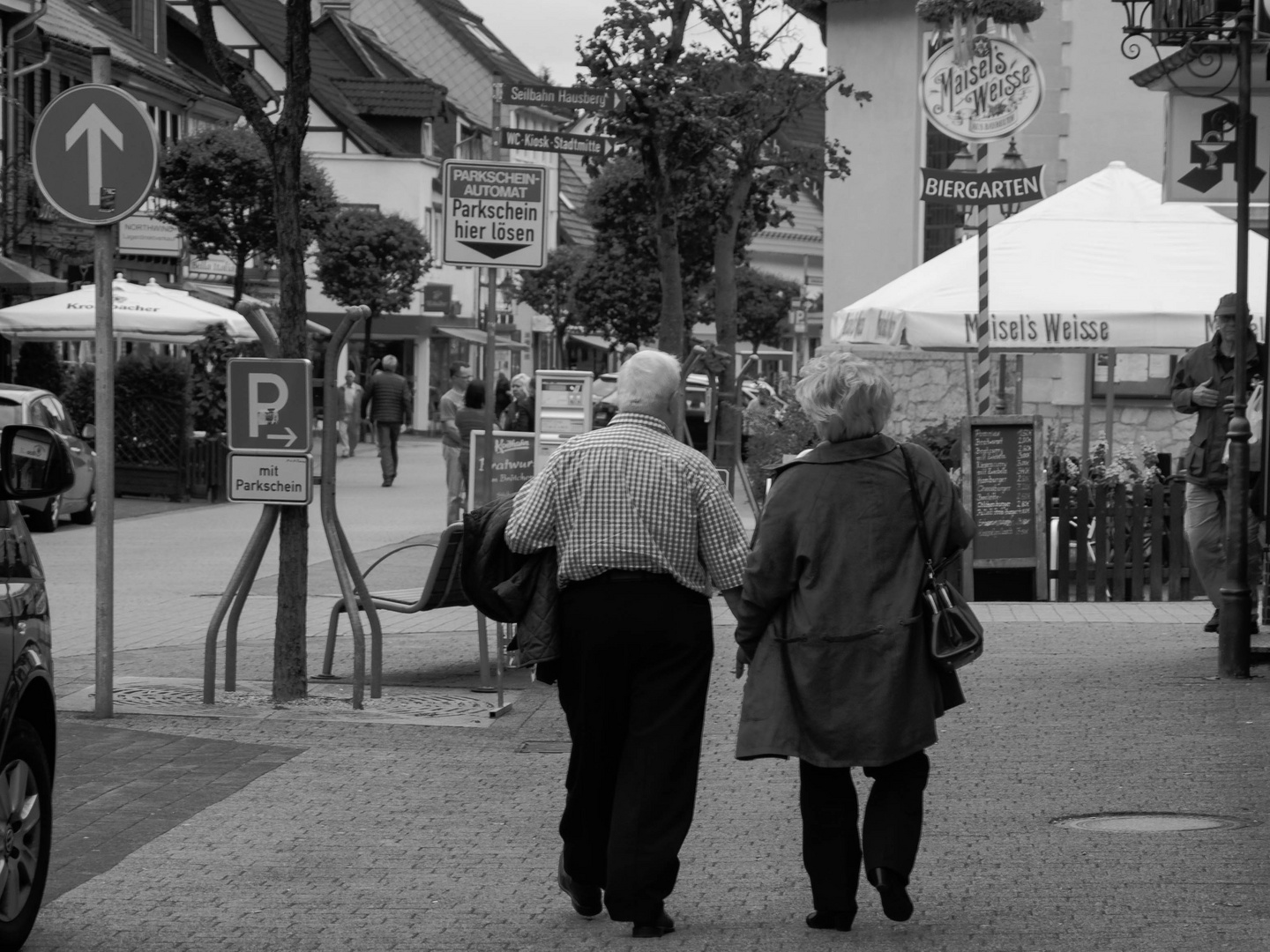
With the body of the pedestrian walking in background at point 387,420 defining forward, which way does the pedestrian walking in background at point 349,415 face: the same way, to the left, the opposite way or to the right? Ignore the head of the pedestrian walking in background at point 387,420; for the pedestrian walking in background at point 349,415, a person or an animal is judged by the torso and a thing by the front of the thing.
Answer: the opposite way

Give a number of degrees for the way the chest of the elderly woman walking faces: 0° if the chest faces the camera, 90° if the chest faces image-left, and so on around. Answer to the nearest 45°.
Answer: approximately 180°

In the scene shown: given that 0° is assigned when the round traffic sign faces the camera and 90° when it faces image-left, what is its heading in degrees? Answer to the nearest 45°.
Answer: approximately 0°

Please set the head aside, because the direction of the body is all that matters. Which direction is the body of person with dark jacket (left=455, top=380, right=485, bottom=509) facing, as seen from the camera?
away from the camera

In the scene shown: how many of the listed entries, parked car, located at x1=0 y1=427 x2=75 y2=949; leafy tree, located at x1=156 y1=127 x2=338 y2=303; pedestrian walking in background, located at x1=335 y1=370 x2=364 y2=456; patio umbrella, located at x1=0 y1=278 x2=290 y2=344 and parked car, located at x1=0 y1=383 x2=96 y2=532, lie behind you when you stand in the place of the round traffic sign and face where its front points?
4

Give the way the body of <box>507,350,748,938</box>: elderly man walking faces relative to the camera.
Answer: away from the camera

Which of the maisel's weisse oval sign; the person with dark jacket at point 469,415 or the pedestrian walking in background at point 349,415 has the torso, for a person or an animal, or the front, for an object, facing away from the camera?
the person with dark jacket

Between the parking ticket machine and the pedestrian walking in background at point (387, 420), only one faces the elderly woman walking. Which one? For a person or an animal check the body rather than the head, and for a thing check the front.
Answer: the parking ticket machine
